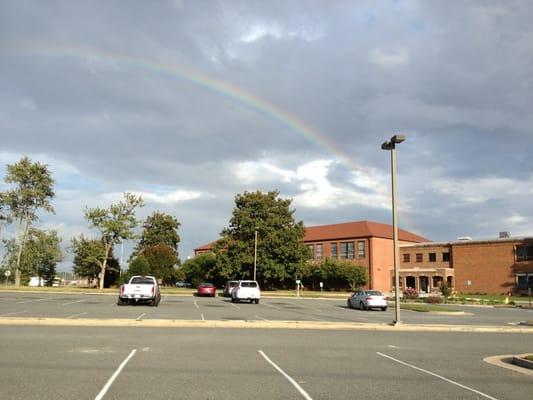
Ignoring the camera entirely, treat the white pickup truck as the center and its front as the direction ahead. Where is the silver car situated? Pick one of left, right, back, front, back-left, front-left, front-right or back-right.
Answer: right

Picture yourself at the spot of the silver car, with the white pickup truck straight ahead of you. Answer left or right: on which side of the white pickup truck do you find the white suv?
right

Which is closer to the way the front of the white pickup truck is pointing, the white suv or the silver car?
the white suv

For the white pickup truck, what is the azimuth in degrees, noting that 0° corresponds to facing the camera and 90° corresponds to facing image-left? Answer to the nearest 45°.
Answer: approximately 180°

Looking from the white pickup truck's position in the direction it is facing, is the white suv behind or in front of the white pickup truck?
in front
